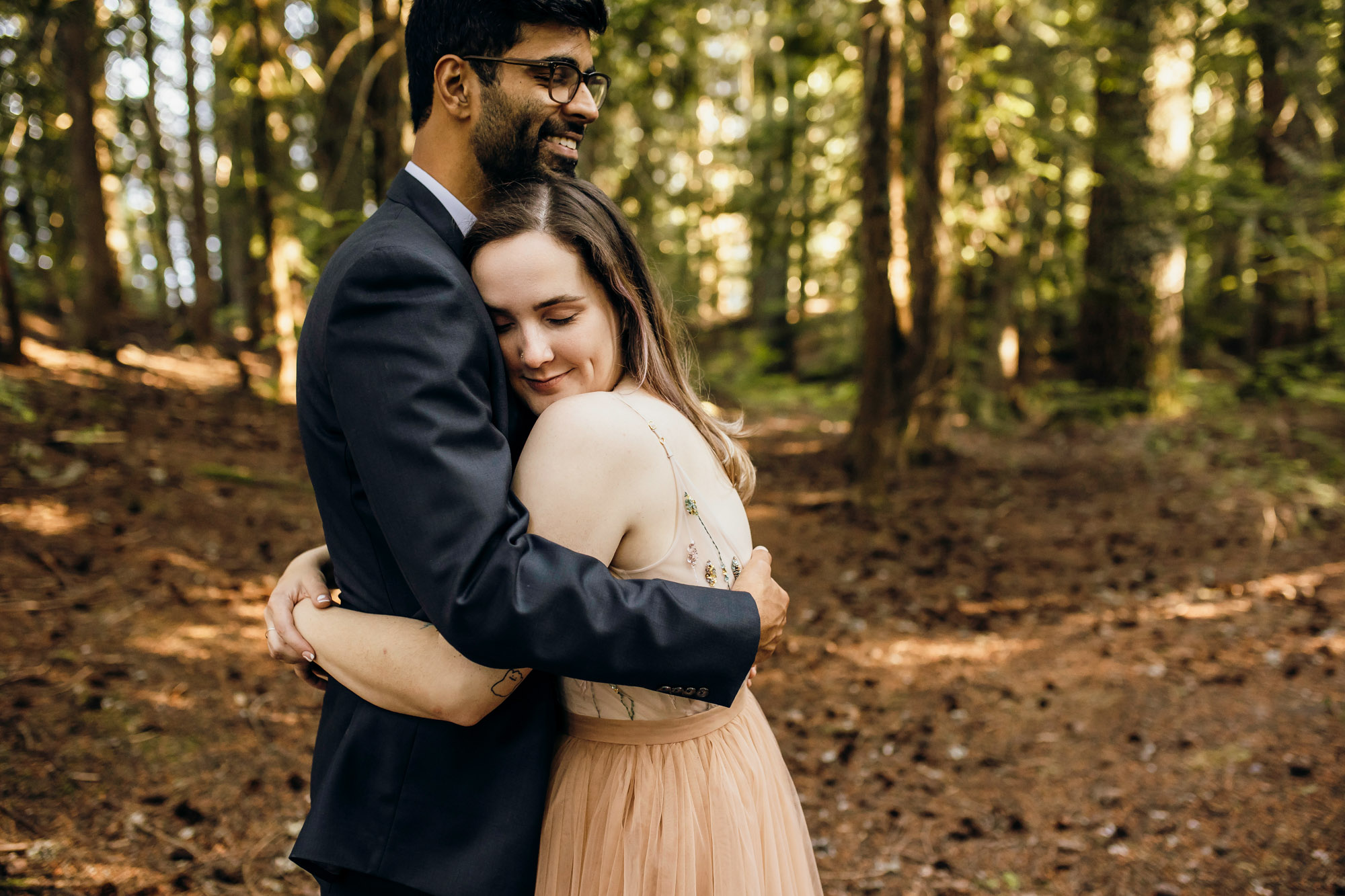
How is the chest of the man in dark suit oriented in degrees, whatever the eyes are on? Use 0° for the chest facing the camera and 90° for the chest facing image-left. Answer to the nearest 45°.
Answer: approximately 270°

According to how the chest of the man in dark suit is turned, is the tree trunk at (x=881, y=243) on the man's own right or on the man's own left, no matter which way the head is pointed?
on the man's own left

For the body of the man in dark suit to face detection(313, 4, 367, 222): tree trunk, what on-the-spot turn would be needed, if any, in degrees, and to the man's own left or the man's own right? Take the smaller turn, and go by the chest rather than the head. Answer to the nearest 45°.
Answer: approximately 90° to the man's own left

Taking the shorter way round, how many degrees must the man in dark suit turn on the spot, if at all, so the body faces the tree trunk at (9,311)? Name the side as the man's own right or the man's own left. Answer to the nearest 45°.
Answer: approximately 135° to the man's own left

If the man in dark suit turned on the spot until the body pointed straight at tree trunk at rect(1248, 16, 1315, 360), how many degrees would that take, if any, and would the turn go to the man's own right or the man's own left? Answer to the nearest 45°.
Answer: approximately 45° to the man's own left

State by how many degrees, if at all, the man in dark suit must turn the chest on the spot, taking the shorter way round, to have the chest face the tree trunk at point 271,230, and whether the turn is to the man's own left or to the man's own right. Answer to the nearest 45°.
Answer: approximately 90° to the man's own left

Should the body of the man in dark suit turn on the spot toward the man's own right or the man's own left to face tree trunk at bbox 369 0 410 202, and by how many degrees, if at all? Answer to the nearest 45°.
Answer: approximately 90° to the man's own left
